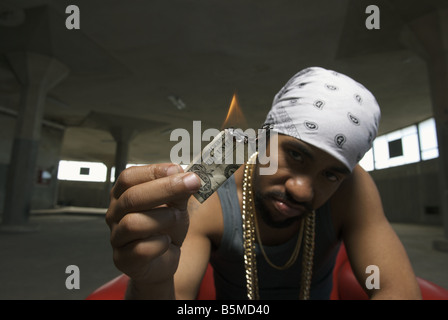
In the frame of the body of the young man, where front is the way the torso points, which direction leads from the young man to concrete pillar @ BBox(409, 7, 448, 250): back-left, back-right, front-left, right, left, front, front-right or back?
back-left

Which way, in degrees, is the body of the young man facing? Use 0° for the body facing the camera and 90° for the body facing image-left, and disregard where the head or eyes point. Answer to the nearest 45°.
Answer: approximately 0°

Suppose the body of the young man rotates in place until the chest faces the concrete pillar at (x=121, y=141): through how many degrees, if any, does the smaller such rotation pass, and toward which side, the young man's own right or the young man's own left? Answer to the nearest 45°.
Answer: approximately 135° to the young man's own right

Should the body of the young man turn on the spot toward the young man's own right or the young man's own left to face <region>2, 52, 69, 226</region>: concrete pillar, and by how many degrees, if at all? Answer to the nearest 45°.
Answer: approximately 135° to the young man's own right
